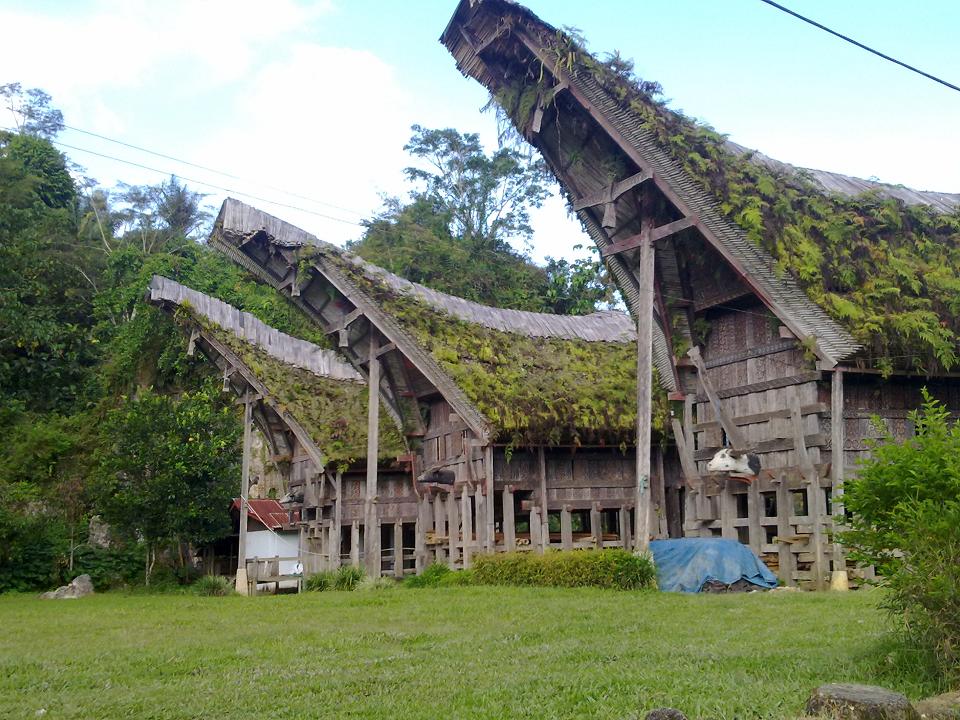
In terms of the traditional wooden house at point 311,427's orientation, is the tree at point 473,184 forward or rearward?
rearward

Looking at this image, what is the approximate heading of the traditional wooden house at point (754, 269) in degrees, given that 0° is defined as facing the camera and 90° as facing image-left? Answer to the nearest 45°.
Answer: approximately 45°

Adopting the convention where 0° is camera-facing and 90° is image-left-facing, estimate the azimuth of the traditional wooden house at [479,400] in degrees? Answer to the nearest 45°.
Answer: approximately 45°

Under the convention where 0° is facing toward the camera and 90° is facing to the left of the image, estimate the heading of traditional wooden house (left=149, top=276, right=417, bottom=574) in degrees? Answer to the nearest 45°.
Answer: approximately 45°

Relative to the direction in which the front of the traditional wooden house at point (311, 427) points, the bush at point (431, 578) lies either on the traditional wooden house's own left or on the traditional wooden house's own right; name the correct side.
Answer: on the traditional wooden house's own left

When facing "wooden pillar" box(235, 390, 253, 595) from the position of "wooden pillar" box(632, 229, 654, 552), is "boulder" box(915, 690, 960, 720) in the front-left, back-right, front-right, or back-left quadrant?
back-left
